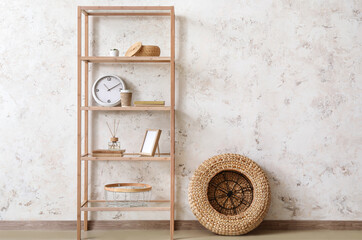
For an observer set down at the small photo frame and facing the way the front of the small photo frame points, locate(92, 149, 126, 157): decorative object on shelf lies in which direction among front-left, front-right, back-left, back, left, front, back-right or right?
front-right

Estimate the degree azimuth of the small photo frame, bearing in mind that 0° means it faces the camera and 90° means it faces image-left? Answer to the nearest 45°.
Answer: approximately 45°

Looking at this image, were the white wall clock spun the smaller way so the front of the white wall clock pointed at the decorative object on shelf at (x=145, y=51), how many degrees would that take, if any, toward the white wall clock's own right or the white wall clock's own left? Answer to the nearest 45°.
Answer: approximately 45° to the white wall clock's own left

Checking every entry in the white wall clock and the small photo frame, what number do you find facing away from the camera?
0

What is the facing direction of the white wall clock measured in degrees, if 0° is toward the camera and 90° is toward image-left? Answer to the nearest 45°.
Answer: approximately 0°
